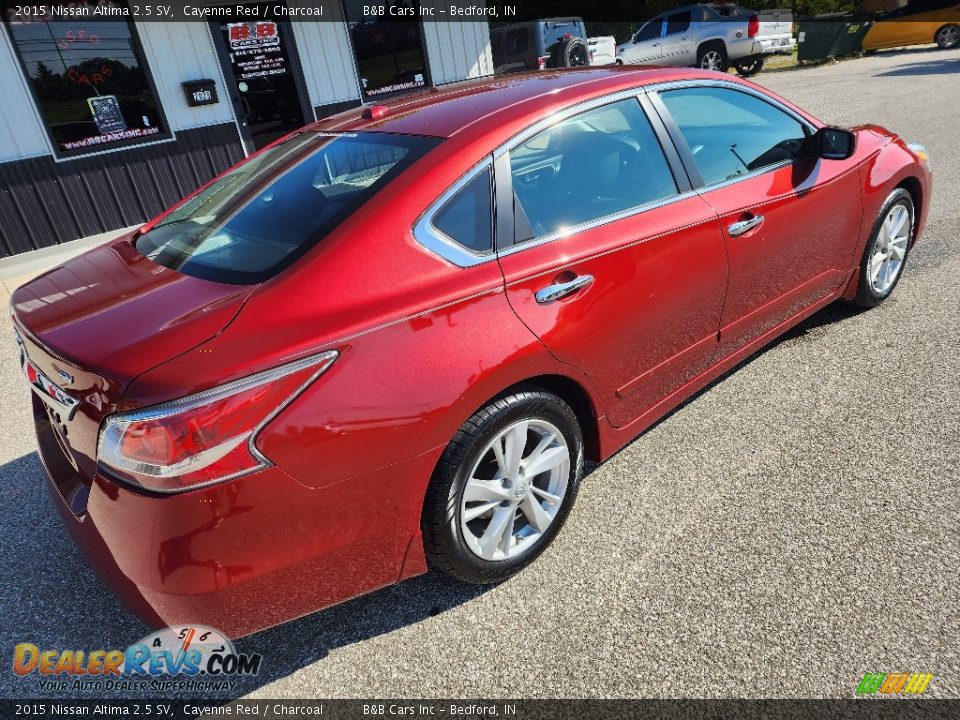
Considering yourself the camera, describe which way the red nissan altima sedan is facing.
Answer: facing away from the viewer and to the right of the viewer

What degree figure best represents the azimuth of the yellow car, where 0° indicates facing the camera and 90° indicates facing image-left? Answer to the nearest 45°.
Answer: approximately 90°

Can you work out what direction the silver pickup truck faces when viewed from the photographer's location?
facing away from the viewer and to the left of the viewer

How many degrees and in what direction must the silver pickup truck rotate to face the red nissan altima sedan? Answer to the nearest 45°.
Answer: approximately 135° to its left

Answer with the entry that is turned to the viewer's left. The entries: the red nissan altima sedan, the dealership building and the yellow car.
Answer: the yellow car

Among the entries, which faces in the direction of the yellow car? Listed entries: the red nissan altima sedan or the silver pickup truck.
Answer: the red nissan altima sedan

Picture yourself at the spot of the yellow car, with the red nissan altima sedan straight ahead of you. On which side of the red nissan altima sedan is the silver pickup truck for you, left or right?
right

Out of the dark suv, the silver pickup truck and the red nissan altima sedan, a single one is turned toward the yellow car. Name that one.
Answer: the red nissan altima sedan

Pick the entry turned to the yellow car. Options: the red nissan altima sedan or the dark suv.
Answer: the red nissan altima sedan

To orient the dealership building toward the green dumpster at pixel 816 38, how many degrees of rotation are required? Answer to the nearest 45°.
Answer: approximately 90° to its left

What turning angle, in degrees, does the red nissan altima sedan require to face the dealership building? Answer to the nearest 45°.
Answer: approximately 90° to its left

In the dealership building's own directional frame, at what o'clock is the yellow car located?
The yellow car is roughly at 10 o'clock from the dealership building.
